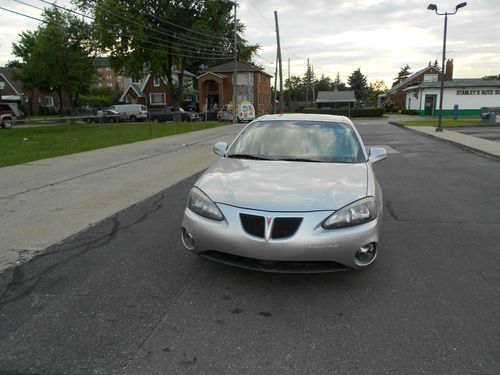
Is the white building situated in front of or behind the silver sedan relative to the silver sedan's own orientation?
behind

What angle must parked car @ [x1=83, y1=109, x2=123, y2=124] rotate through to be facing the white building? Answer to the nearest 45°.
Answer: approximately 180°

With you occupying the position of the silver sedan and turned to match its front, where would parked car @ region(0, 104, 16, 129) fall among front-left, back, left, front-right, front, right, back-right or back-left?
back-right

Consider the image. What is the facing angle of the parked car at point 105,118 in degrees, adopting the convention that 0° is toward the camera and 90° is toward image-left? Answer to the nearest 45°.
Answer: approximately 90°

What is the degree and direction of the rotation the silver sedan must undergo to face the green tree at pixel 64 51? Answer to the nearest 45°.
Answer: approximately 135° to its right

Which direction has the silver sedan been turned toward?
toward the camera

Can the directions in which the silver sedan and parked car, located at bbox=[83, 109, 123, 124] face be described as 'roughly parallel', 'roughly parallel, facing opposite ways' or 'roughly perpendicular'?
roughly perpendicular
